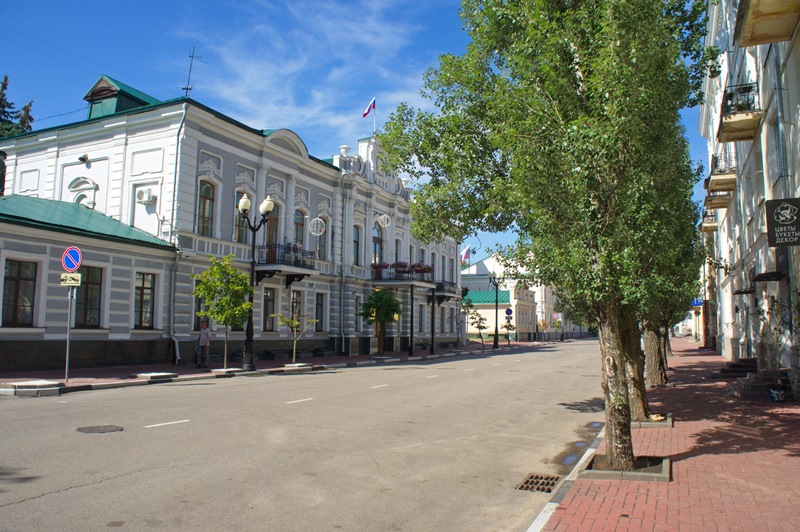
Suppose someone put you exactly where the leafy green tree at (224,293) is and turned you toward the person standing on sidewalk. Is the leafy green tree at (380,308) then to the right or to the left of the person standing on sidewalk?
right

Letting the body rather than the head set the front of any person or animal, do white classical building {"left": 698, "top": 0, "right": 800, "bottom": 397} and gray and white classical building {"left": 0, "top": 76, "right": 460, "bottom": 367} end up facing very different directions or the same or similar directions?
very different directions

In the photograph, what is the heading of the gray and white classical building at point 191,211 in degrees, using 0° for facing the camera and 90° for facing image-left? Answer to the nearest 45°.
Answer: approximately 315°

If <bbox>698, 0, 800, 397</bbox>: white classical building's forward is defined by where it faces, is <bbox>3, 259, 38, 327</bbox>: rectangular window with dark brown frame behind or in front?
in front

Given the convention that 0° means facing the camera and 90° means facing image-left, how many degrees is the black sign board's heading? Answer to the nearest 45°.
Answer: approximately 0°

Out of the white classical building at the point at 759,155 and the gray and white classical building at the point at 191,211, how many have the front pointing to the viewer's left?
1

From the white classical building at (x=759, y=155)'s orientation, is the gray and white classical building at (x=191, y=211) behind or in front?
in front

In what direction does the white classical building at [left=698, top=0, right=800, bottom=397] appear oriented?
to the viewer's left

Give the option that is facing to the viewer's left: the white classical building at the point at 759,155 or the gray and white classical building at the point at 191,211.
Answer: the white classical building at the point at 759,155

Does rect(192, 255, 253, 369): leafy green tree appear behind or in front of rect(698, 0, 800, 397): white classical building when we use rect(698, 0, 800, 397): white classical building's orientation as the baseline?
in front

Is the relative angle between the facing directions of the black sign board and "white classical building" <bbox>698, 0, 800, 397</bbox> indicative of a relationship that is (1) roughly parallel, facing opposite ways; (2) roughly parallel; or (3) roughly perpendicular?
roughly perpendicular

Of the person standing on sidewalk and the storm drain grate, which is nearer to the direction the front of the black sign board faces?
the storm drain grate
